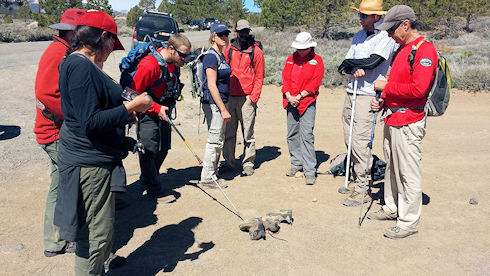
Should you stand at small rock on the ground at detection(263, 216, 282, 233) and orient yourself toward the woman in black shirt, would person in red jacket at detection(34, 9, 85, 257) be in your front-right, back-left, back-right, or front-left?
front-right

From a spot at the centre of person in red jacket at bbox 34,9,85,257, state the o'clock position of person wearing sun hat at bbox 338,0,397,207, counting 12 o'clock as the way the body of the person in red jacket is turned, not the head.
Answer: The person wearing sun hat is roughly at 12 o'clock from the person in red jacket.

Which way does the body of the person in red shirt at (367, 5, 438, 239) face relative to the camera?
to the viewer's left

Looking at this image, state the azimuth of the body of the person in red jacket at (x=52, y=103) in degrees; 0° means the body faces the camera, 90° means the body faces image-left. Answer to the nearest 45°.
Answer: approximately 270°

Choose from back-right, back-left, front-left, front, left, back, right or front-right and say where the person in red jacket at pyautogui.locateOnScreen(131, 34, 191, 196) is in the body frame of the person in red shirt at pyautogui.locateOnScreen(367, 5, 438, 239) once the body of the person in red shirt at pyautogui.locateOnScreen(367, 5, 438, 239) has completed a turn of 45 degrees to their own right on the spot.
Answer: front-left

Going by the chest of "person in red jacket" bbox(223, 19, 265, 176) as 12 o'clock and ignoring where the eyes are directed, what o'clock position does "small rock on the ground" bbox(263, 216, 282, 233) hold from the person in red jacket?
The small rock on the ground is roughly at 12 o'clock from the person in red jacket.

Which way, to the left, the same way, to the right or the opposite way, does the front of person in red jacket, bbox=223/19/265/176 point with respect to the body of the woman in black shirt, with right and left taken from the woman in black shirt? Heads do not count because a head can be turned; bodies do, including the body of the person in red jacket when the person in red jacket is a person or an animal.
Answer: to the right

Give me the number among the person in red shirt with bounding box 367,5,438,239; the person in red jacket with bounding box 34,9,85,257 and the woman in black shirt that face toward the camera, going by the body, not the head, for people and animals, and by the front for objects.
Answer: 0

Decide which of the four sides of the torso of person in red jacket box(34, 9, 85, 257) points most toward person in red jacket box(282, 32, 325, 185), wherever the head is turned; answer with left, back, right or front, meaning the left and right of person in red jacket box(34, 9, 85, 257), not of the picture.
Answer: front

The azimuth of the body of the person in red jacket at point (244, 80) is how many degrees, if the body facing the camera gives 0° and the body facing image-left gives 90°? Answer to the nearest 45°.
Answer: approximately 0°

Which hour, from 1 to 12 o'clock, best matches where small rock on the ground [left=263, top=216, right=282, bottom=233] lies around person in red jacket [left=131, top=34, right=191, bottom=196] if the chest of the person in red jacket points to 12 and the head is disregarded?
The small rock on the ground is roughly at 12 o'clock from the person in red jacket.

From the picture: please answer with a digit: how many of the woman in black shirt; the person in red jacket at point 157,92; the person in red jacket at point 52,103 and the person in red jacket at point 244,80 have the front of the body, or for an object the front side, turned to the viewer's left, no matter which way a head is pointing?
0

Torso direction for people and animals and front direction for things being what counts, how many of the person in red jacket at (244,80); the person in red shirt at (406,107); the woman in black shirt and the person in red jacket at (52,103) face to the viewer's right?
2

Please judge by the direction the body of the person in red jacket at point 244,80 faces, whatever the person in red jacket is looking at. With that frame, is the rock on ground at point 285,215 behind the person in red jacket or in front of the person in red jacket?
in front

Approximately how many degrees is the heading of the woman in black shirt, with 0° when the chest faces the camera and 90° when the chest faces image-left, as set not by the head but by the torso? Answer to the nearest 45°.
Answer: approximately 270°
